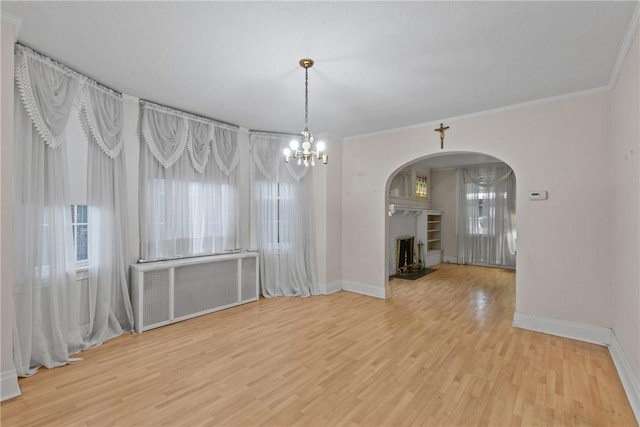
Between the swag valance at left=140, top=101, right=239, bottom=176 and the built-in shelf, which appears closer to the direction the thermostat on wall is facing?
the swag valance

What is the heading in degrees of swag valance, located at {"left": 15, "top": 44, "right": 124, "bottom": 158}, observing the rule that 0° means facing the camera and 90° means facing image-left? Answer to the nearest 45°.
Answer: approximately 315°

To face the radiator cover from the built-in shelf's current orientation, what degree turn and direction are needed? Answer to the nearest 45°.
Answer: approximately 90° to its right

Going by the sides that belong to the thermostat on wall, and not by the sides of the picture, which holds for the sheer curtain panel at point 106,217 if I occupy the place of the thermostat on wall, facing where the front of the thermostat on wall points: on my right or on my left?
on my right

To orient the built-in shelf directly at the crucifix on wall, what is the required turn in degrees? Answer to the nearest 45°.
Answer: approximately 45° to its right

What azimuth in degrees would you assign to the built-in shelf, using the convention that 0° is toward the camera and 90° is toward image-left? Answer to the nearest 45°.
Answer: approximately 315°
